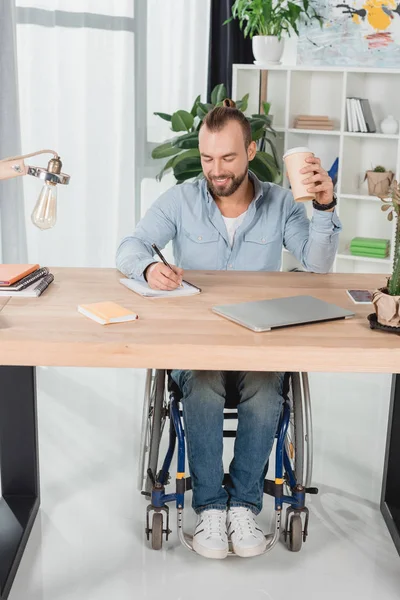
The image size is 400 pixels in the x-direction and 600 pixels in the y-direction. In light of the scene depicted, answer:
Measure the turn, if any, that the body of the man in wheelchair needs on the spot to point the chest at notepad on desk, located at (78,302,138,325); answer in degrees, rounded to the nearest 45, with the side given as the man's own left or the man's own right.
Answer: approximately 45° to the man's own right

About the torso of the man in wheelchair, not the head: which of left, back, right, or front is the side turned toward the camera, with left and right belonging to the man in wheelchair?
front

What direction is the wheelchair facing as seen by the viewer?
toward the camera

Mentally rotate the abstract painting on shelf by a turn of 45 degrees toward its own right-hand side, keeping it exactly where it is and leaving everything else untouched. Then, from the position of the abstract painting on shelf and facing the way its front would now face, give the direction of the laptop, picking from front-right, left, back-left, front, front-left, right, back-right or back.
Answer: front-left

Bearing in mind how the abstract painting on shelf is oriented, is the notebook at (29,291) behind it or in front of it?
in front

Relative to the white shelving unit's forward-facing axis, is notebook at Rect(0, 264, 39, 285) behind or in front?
in front

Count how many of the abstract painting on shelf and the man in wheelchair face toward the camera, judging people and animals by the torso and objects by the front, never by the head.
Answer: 2

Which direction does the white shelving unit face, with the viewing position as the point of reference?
facing the viewer

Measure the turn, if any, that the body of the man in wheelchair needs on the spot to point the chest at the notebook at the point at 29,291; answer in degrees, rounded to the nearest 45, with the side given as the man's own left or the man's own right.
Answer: approximately 45° to the man's own right

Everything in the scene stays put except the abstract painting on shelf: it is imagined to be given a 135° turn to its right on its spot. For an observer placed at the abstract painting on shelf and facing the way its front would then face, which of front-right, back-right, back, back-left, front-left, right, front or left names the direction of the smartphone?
back-left

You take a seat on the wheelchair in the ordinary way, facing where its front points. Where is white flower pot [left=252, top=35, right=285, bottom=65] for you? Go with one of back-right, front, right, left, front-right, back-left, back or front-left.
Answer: back

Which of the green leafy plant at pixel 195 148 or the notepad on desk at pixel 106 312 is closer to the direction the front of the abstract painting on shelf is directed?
the notepad on desk
